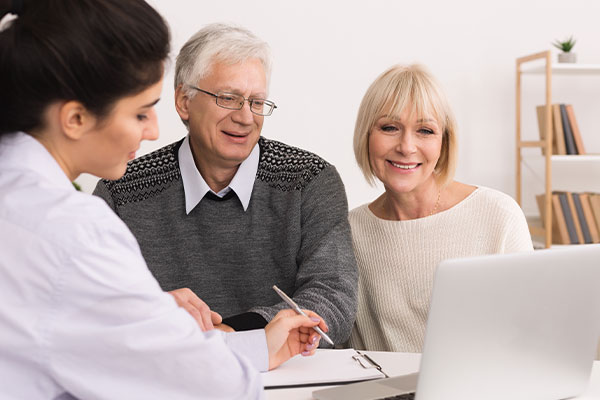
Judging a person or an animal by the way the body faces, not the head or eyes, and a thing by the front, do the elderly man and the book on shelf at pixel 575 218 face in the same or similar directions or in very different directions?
same or similar directions

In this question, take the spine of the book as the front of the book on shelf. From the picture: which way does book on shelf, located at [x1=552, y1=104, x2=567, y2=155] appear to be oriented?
toward the camera

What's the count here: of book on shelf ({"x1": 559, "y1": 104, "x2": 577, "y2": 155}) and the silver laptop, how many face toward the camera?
1

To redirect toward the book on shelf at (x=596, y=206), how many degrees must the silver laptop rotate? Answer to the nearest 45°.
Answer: approximately 45° to its right

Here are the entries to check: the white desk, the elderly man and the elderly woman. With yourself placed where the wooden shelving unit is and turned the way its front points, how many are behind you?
0

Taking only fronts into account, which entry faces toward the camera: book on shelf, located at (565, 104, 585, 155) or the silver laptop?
the book on shelf

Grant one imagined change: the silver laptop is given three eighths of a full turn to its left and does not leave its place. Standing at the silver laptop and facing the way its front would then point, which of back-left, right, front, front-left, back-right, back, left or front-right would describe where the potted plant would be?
back

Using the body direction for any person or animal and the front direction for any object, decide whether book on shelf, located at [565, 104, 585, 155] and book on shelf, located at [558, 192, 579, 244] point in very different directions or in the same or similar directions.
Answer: same or similar directions

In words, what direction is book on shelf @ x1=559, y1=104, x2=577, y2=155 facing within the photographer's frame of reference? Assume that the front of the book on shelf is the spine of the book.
facing the viewer

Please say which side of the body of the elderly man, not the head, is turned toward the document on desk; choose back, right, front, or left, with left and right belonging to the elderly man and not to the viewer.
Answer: front

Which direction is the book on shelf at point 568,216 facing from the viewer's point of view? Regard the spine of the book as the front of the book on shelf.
toward the camera
